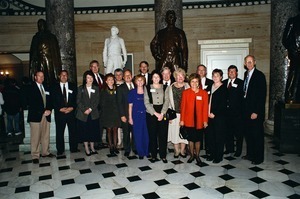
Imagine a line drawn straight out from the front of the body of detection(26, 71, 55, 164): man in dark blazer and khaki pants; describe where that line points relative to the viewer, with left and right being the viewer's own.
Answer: facing the viewer and to the right of the viewer

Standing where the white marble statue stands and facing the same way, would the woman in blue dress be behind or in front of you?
in front

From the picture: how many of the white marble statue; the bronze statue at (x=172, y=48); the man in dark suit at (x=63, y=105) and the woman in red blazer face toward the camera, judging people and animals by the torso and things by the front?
4

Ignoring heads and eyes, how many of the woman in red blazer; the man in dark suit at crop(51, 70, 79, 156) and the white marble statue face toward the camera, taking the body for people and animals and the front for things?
3

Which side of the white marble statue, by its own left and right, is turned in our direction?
front

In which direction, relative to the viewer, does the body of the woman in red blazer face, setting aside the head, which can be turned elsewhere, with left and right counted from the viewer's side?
facing the viewer

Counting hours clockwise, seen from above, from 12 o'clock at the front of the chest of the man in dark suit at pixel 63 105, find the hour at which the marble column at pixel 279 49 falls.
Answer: The marble column is roughly at 9 o'clock from the man in dark suit.

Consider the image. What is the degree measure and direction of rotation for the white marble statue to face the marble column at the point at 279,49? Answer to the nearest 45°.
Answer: approximately 90° to its left

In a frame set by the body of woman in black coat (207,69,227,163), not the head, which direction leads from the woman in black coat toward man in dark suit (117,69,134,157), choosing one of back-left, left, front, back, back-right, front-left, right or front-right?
front-right

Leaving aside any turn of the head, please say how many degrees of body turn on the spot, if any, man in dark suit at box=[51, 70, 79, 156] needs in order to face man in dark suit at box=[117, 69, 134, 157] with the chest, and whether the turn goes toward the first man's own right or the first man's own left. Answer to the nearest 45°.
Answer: approximately 45° to the first man's own left

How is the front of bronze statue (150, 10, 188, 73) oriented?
toward the camera

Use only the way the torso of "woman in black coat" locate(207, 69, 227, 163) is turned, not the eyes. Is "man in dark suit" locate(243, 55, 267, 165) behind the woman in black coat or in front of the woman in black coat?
behind

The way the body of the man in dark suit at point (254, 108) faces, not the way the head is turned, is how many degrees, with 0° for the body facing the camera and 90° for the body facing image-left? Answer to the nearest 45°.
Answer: approximately 45°

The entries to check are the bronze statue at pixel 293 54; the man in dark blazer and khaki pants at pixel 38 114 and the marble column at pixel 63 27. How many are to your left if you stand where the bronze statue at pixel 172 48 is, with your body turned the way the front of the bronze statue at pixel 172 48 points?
1

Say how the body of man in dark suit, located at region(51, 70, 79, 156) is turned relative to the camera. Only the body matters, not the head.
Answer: toward the camera
